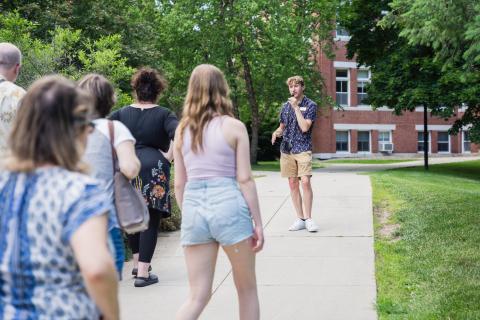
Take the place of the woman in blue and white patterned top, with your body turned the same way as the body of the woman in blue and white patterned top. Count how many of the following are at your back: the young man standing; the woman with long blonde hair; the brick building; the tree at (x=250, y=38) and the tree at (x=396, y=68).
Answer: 0

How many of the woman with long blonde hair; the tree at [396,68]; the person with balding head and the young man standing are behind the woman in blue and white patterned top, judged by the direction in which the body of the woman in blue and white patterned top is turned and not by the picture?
0

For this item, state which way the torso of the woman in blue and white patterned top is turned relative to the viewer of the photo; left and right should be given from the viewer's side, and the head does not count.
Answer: facing away from the viewer and to the right of the viewer

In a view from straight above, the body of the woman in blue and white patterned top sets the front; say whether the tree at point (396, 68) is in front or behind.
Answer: in front

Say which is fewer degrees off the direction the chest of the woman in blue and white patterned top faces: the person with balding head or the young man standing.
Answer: the young man standing

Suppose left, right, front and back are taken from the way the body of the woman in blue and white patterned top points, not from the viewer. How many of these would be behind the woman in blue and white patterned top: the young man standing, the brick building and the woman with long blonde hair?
0

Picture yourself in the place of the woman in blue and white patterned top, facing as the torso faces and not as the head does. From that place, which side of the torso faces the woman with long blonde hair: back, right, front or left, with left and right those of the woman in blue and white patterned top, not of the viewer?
front

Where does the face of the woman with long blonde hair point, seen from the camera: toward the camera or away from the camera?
away from the camera

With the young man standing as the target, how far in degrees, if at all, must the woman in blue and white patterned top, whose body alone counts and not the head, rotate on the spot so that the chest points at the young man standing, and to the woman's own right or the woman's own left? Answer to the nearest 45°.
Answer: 0° — they already face them

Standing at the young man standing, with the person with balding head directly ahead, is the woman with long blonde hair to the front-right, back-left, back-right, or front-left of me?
front-left

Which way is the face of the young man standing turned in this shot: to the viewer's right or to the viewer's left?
to the viewer's left

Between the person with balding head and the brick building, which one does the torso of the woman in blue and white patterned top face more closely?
the brick building

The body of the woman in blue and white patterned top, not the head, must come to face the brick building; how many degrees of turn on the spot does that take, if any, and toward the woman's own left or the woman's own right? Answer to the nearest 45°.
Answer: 0° — they already face it

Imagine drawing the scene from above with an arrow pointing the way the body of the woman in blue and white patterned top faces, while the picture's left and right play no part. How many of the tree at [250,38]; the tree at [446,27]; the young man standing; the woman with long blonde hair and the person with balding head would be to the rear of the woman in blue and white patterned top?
0

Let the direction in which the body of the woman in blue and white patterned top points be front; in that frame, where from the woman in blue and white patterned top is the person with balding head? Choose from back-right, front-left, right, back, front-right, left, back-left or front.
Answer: front-left
